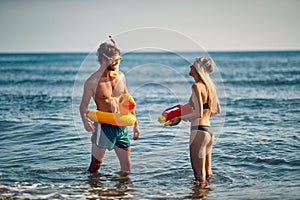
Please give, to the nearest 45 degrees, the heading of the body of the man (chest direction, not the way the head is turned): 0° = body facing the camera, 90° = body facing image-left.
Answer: approximately 315°

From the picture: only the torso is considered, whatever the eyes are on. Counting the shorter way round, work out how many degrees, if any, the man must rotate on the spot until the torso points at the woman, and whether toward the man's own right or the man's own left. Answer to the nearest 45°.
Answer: approximately 45° to the man's own left
